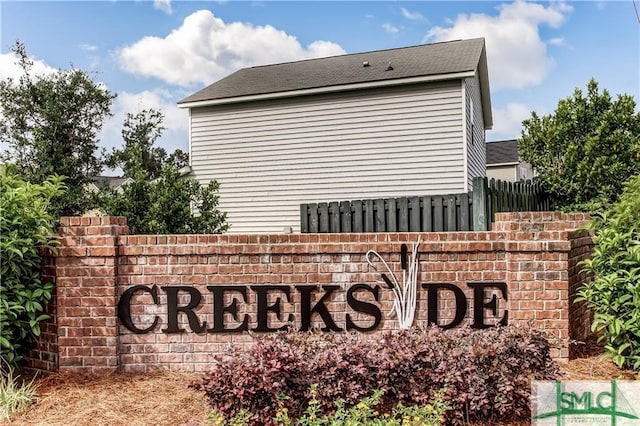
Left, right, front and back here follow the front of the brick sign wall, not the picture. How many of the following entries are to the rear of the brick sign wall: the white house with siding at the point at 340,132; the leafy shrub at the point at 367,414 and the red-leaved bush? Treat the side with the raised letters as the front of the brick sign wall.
1

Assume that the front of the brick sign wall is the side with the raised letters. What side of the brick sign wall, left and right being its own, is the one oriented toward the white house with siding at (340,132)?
back

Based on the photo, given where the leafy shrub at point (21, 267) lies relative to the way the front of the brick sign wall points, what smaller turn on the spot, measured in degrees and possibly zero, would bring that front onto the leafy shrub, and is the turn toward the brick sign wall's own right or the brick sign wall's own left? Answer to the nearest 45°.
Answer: approximately 90° to the brick sign wall's own right

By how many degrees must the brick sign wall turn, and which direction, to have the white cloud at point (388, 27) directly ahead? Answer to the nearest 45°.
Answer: approximately 180°

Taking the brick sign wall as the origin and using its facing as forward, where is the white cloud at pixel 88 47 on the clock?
The white cloud is roughly at 5 o'clock from the brick sign wall.

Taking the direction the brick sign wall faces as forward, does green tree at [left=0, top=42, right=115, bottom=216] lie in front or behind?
behind

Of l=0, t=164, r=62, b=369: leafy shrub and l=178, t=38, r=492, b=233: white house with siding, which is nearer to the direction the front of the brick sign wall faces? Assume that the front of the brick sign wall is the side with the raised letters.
the leafy shrub

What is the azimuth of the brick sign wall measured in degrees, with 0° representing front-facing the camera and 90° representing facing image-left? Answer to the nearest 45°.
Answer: approximately 0°

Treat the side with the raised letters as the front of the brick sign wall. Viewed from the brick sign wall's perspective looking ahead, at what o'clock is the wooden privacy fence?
The wooden privacy fence is roughly at 7 o'clock from the brick sign wall.

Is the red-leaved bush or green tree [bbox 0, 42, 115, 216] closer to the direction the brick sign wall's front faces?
the red-leaved bush

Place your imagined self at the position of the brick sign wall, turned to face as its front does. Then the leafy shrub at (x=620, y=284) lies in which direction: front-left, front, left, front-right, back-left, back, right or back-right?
left

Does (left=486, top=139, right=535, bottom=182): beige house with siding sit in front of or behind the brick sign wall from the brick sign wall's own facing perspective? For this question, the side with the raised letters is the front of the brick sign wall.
behind
